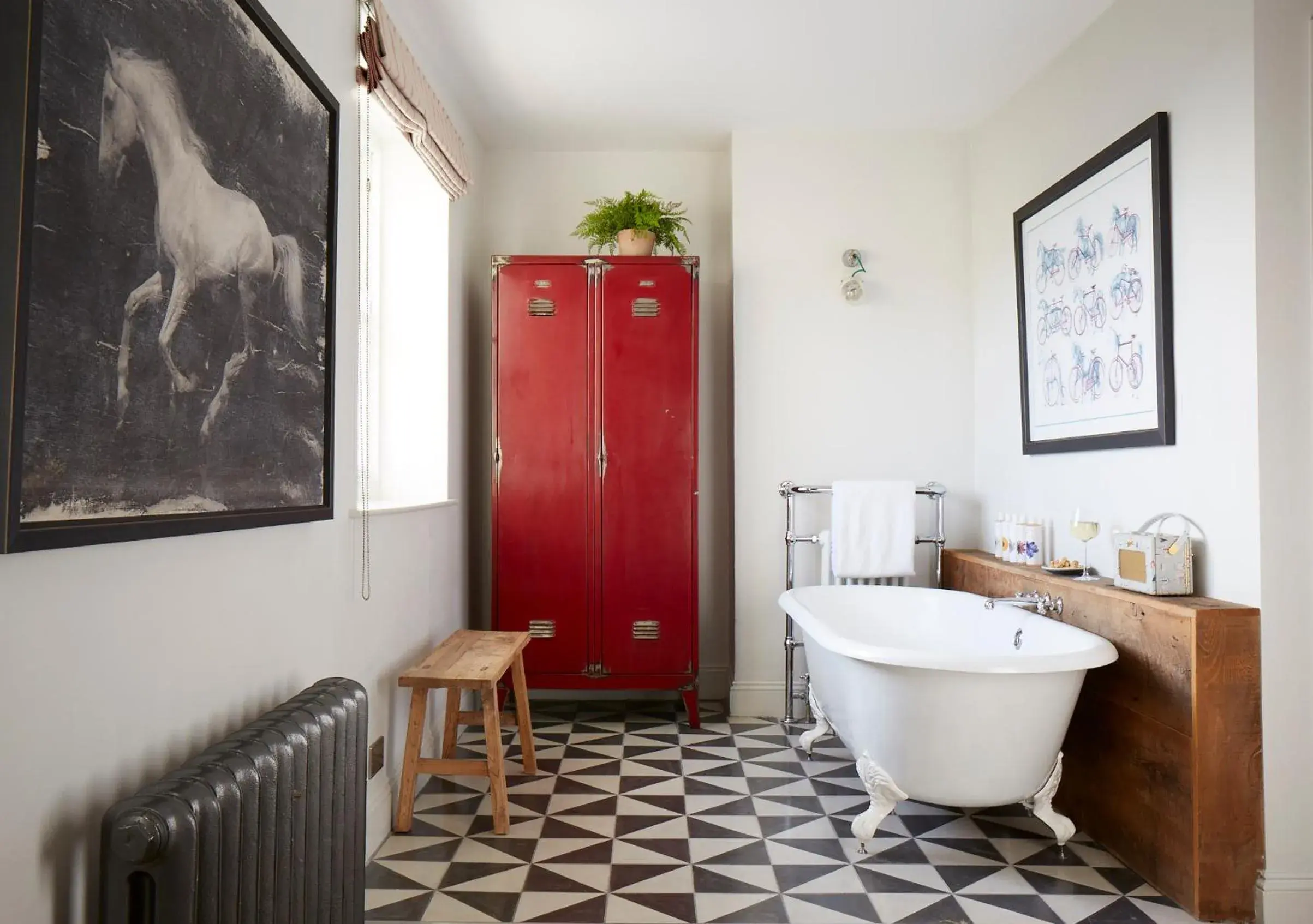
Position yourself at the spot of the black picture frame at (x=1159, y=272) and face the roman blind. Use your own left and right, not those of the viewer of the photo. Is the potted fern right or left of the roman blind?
right

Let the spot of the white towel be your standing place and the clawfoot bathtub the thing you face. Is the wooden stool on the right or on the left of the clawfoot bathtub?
right

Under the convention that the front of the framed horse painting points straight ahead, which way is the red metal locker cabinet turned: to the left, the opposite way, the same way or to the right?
to the right

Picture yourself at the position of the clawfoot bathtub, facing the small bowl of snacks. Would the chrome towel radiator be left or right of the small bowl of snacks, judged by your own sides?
left
